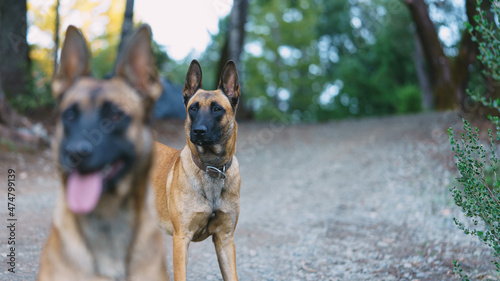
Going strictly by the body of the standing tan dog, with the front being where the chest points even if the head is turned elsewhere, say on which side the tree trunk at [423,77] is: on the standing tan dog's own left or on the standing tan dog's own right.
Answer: on the standing tan dog's own left

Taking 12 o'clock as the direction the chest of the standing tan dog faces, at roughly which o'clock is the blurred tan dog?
The blurred tan dog is roughly at 2 o'clock from the standing tan dog.

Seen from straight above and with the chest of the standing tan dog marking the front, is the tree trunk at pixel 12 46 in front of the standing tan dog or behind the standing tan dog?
behind

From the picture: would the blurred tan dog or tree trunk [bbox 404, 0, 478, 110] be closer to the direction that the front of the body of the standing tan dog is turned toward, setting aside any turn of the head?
the blurred tan dog

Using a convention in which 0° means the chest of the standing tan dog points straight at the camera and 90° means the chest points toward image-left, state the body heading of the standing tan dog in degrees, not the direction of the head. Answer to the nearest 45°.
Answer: approximately 315°
